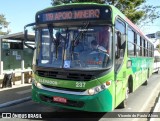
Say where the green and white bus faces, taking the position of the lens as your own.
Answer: facing the viewer and to the left of the viewer
